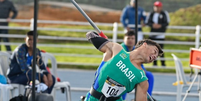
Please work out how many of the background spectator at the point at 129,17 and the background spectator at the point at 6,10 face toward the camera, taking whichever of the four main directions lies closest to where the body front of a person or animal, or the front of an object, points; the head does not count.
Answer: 2

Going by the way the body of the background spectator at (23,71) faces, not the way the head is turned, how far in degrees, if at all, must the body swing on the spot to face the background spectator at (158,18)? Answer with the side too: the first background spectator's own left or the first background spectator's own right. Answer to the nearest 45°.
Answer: approximately 90° to the first background spectator's own left

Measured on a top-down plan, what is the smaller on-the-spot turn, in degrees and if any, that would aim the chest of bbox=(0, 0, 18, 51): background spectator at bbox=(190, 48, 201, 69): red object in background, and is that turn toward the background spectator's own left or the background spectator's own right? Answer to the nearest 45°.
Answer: approximately 45° to the background spectator's own left

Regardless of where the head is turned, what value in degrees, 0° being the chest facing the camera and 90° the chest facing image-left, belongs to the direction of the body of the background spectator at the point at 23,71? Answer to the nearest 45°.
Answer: approximately 315°

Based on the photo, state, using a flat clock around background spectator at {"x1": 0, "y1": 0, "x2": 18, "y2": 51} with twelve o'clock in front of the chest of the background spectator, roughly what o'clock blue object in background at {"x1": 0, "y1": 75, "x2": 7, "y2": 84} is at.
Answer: The blue object in background is roughly at 12 o'clock from the background spectator.

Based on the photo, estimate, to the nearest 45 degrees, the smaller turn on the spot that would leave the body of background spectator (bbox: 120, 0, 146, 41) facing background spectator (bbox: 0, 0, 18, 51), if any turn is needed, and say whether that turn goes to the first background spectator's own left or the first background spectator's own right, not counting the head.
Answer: approximately 90° to the first background spectator's own right

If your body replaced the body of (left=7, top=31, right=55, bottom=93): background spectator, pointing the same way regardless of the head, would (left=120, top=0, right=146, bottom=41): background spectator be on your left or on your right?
on your left
